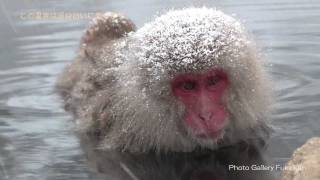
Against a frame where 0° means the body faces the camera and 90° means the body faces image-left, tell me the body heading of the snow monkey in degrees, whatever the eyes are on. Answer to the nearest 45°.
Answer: approximately 315°
